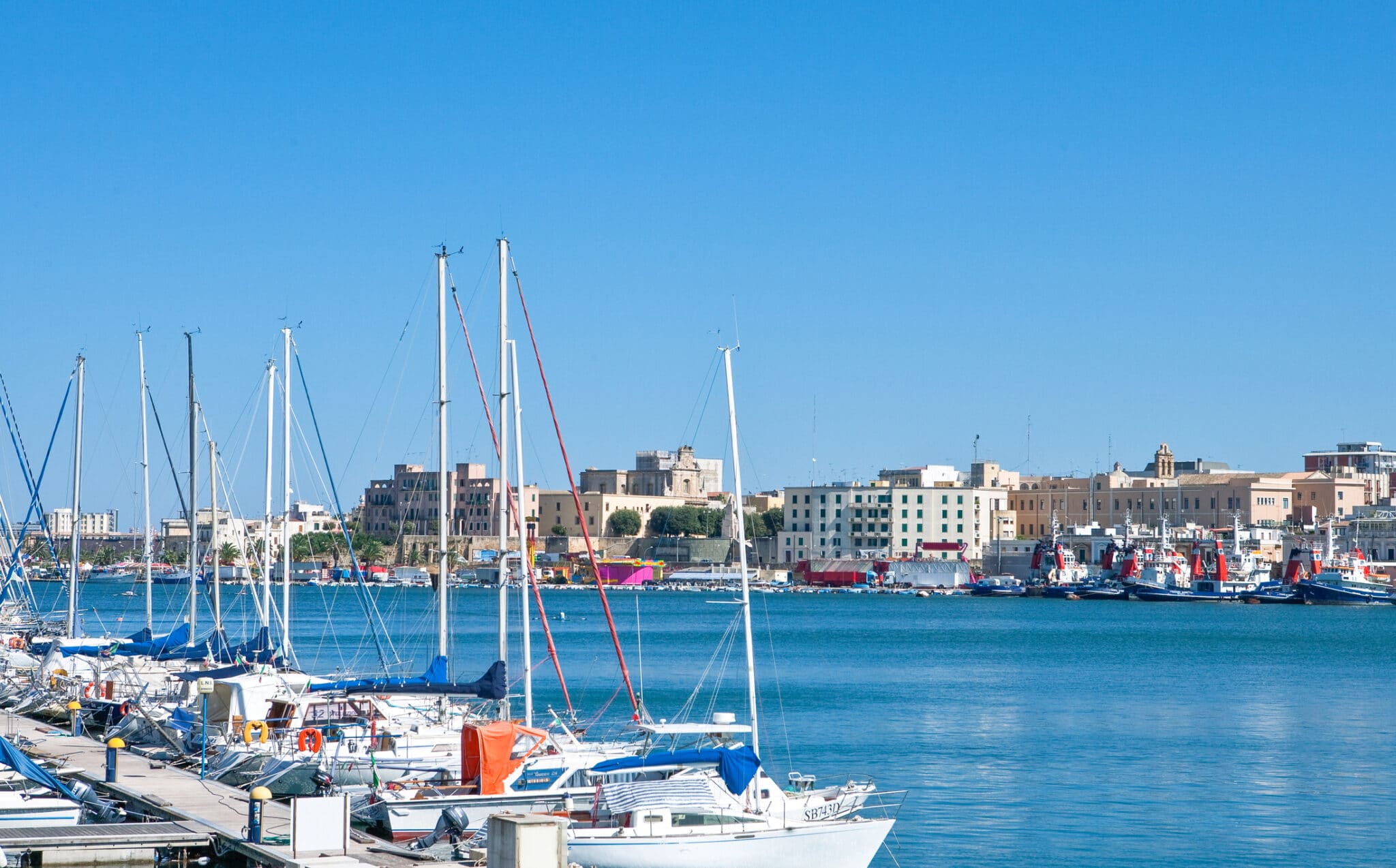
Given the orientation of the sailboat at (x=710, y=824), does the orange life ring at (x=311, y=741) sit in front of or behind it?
behind

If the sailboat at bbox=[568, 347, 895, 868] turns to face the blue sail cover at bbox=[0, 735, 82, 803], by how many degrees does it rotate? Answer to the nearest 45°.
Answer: approximately 180°

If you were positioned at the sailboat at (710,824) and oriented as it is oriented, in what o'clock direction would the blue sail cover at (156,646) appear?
The blue sail cover is roughly at 8 o'clock from the sailboat.

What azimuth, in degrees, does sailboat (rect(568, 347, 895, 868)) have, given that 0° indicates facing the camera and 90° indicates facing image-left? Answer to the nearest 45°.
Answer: approximately 270°
